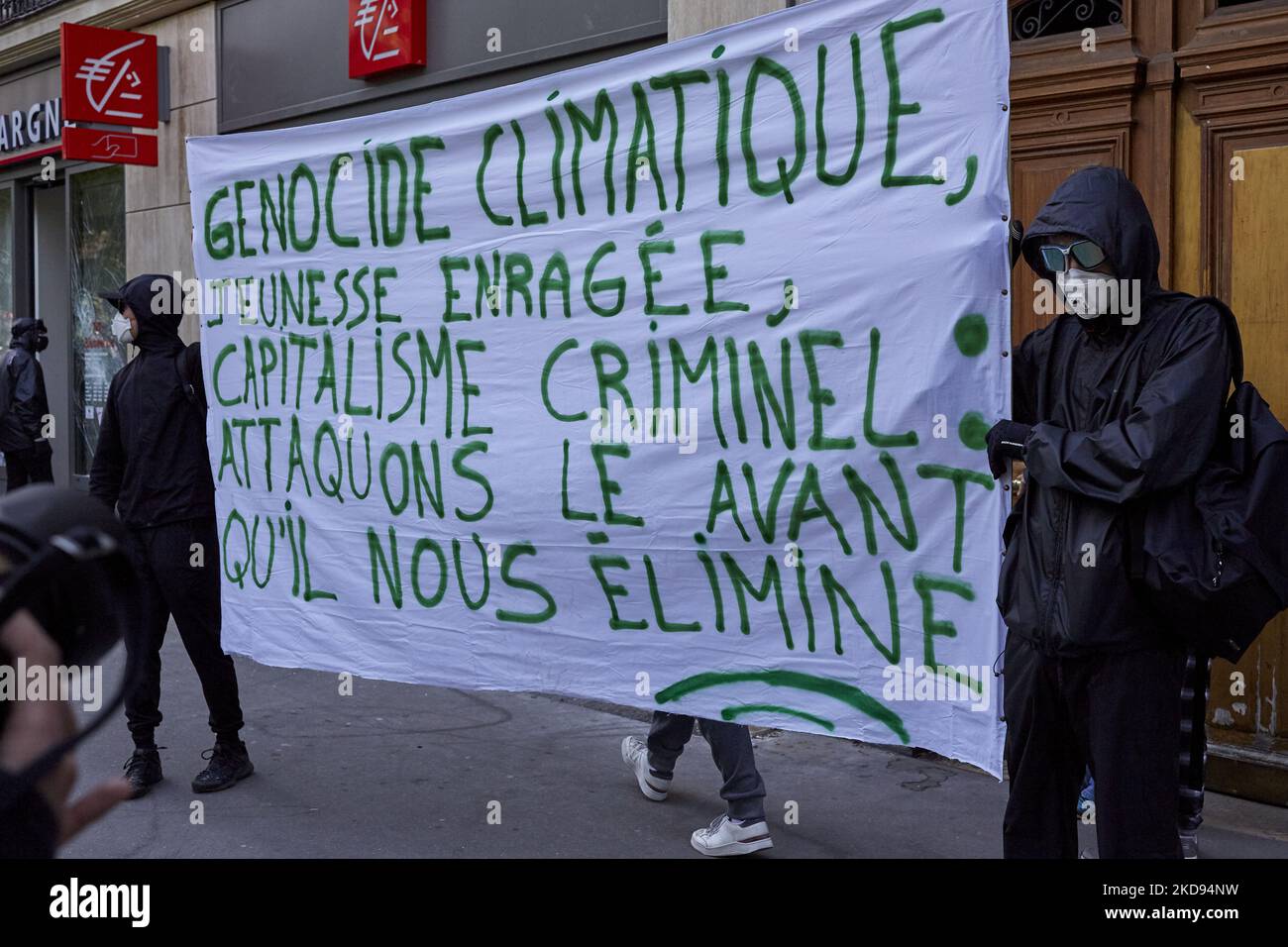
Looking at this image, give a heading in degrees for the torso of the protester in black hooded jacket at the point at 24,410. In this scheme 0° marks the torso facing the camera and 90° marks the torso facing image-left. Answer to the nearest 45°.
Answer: approximately 270°

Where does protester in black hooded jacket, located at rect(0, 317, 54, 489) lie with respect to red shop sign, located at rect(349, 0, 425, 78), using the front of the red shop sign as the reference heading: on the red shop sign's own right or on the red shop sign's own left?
on the red shop sign's own right

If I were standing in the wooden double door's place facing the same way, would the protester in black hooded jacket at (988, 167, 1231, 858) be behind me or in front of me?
in front

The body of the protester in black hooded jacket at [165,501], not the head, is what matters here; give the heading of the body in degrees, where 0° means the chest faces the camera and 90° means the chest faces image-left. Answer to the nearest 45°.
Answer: approximately 45°

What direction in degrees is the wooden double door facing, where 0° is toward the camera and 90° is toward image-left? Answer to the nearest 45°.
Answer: approximately 45°

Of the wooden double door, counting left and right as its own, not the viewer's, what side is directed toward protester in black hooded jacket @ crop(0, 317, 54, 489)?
right
